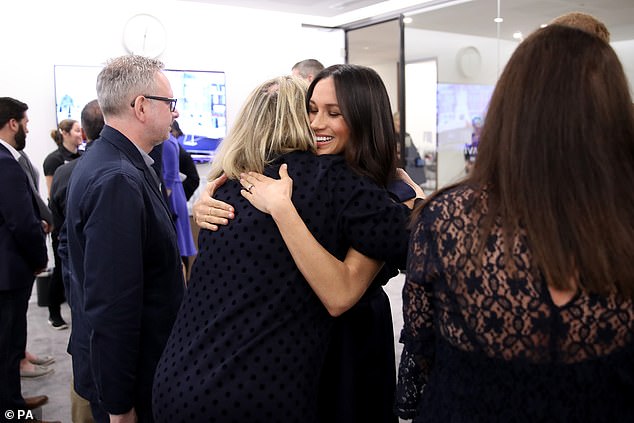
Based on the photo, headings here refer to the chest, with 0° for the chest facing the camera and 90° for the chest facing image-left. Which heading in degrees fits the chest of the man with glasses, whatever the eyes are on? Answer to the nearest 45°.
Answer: approximately 270°

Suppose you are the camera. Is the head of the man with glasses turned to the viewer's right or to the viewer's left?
to the viewer's right

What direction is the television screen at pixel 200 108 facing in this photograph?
toward the camera

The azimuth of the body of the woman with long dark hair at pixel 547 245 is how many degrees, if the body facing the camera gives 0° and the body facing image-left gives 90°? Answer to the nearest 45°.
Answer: approximately 180°

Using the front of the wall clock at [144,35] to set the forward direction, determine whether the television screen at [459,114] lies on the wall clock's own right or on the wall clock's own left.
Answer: on the wall clock's own left

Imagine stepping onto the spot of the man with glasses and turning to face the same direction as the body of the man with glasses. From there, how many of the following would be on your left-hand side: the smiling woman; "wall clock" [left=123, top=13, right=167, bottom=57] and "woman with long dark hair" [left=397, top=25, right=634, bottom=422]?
1

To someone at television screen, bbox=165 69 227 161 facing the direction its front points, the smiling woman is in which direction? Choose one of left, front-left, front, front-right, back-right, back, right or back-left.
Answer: front

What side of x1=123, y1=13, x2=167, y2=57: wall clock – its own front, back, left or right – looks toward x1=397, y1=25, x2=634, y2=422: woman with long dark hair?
front

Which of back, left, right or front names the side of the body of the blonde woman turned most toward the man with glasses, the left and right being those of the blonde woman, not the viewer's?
left

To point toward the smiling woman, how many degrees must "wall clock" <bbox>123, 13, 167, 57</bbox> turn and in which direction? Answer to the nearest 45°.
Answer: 0° — it already faces them

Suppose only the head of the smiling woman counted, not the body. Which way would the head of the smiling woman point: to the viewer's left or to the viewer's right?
to the viewer's left

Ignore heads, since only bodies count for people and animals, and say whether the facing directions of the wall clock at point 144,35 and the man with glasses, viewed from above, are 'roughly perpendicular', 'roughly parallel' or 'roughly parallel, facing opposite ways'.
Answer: roughly perpendicular

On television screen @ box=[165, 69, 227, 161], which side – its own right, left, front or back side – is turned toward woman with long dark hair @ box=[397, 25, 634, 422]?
front
